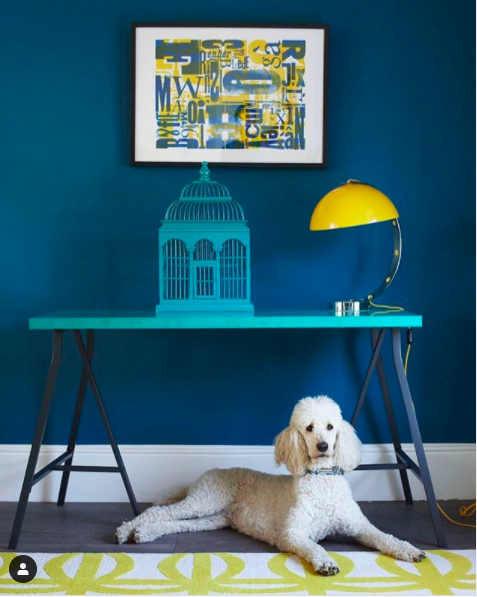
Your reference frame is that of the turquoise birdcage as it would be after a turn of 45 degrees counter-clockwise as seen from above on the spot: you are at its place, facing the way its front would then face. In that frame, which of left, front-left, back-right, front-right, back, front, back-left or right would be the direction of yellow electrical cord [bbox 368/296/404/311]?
front-left

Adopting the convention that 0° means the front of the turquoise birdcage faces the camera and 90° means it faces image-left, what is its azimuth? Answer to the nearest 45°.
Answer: approximately 0°

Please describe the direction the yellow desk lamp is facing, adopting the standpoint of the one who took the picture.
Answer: facing to the left of the viewer

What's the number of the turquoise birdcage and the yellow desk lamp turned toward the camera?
1

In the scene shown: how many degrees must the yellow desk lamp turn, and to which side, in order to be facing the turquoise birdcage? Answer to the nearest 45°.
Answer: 0° — it already faces it

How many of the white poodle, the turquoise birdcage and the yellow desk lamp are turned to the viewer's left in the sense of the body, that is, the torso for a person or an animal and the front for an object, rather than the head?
1

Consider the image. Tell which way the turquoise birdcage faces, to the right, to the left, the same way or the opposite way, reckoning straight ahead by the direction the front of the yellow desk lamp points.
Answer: to the left

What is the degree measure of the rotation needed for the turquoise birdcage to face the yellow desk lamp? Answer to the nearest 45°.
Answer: approximately 90° to its left

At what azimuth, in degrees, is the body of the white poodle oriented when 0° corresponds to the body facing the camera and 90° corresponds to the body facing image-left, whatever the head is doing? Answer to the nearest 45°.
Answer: approximately 315°
